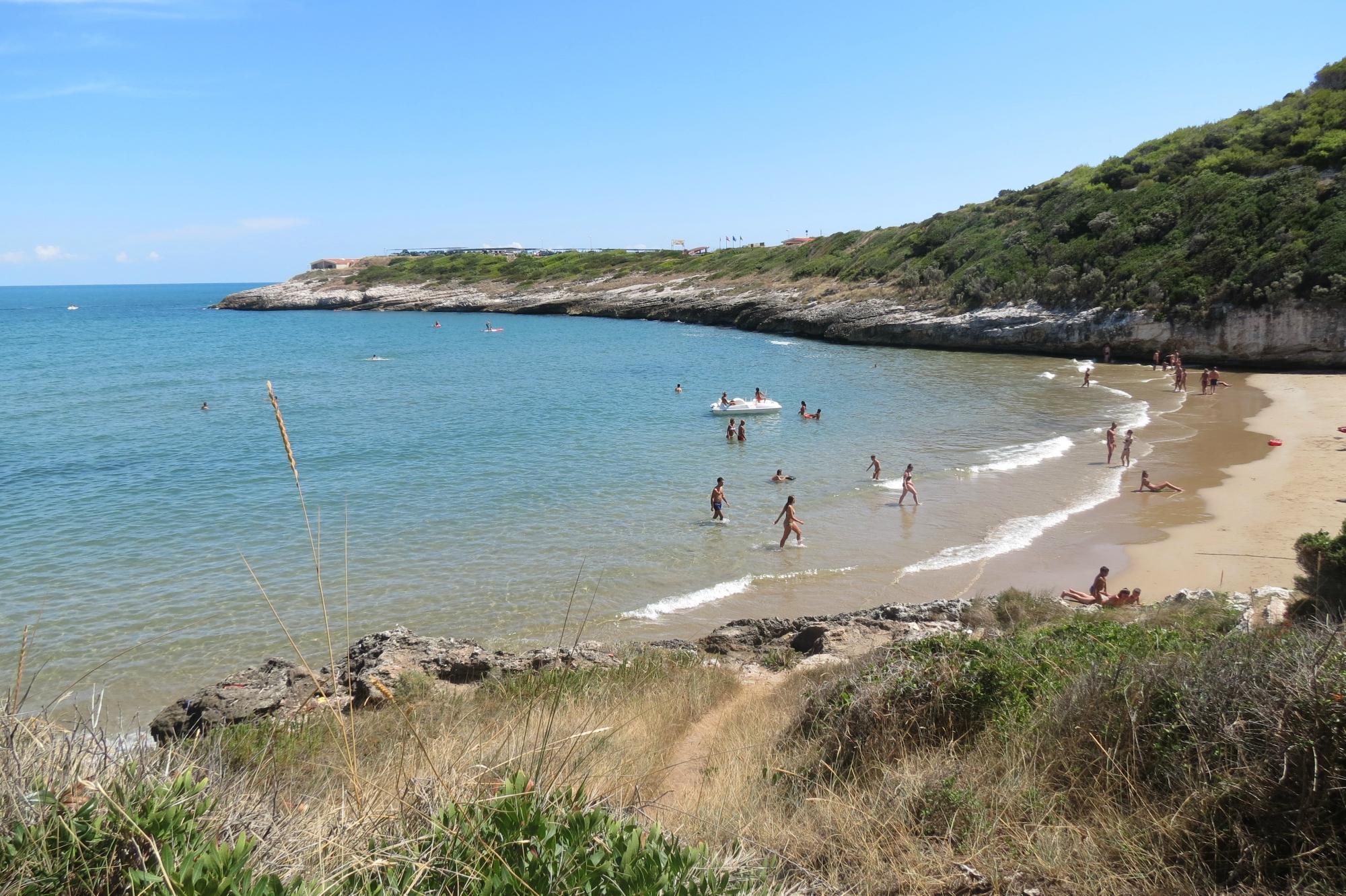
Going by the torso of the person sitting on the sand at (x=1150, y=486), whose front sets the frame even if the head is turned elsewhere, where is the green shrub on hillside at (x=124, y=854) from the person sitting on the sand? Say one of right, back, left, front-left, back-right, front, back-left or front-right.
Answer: right

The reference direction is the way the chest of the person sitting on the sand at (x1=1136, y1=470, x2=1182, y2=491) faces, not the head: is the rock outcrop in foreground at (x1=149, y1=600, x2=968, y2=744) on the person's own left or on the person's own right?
on the person's own right

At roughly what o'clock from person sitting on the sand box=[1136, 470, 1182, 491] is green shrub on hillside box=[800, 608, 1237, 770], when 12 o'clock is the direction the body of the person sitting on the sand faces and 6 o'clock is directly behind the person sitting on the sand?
The green shrub on hillside is roughly at 3 o'clock from the person sitting on the sand.

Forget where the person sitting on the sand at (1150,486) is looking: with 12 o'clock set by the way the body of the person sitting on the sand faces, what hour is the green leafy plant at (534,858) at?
The green leafy plant is roughly at 3 o'clock from the person sitting on the sand.

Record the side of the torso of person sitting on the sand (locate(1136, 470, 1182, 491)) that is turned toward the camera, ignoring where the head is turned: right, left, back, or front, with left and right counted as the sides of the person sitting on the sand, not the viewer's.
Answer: right

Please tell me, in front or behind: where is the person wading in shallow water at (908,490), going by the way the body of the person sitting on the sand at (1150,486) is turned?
behind

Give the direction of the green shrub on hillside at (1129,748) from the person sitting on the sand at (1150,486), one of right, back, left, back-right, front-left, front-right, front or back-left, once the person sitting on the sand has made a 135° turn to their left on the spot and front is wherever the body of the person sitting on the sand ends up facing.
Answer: back-left
